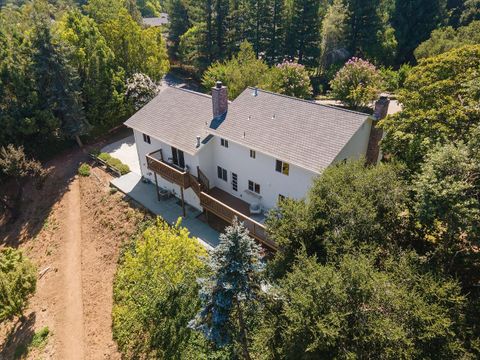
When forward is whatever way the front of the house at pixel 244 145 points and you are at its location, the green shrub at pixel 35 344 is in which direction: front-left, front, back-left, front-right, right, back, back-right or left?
back

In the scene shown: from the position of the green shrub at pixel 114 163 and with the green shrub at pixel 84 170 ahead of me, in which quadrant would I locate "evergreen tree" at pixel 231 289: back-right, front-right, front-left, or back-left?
back-left

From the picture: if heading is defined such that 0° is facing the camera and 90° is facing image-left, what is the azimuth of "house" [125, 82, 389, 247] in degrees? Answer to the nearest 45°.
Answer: approximately 225°

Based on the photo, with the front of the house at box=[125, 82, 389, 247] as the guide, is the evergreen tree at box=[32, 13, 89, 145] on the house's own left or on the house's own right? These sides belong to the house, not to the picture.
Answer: on the house's own left

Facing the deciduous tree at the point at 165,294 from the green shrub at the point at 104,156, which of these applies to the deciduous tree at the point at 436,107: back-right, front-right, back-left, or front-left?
front-left

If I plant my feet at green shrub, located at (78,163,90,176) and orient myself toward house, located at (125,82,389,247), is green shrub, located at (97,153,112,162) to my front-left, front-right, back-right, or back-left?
front-left

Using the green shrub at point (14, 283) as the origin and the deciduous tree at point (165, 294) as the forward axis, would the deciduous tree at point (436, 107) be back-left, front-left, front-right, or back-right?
front-left

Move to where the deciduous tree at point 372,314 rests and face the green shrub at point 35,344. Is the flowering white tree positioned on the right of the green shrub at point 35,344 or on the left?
right

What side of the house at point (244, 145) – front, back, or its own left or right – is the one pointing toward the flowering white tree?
left

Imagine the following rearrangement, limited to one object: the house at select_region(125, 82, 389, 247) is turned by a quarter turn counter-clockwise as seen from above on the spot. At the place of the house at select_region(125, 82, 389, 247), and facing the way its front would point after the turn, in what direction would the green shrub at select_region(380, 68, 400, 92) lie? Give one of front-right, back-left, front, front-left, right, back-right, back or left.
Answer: right
